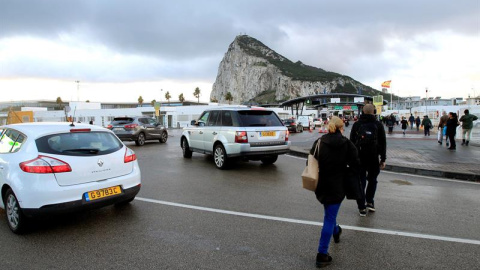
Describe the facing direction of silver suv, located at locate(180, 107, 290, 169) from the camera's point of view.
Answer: facing away from the viewer and to the left of the viewer

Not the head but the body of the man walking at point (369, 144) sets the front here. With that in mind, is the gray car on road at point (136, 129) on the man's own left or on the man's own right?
on the man's own left

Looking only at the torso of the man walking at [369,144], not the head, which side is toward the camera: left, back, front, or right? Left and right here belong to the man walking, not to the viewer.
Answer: back

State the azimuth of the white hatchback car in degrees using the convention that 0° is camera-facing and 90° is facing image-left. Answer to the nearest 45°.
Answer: approximately 135°

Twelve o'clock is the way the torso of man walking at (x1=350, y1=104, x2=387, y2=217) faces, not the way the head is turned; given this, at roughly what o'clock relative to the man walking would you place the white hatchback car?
The white hatchback car is roughly at 8 o'clock from the man walking.

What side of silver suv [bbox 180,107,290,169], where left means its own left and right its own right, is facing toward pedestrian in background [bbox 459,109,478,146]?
right

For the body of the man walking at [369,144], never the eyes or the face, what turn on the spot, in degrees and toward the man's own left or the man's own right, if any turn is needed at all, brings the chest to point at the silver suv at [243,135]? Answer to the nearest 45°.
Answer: approximately 45° to the man's own left
